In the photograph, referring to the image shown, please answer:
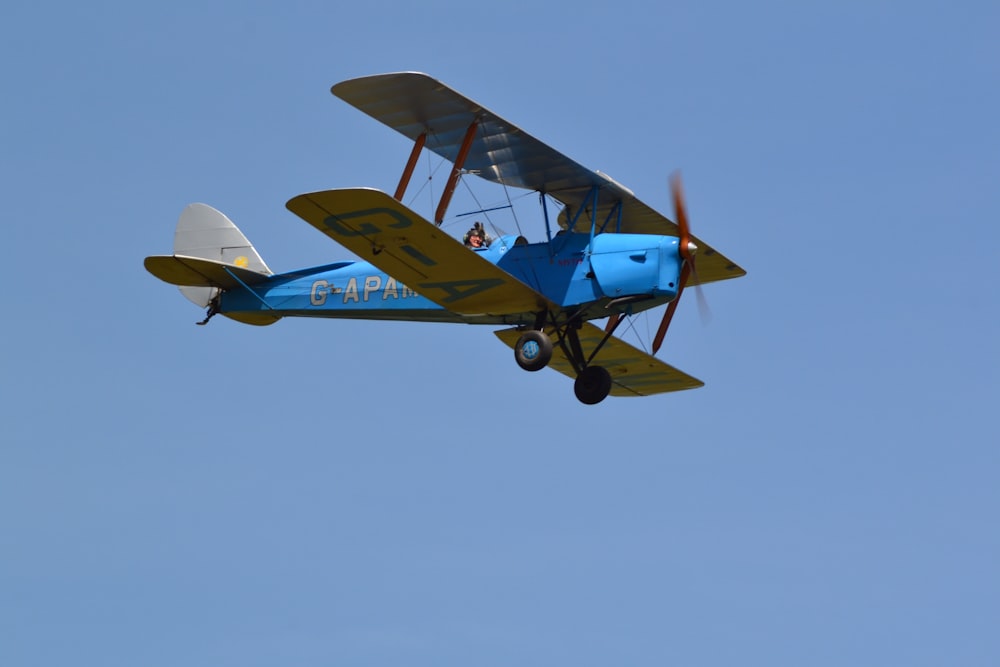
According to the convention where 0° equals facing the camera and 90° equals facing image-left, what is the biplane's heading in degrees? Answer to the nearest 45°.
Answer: approximately 315°
